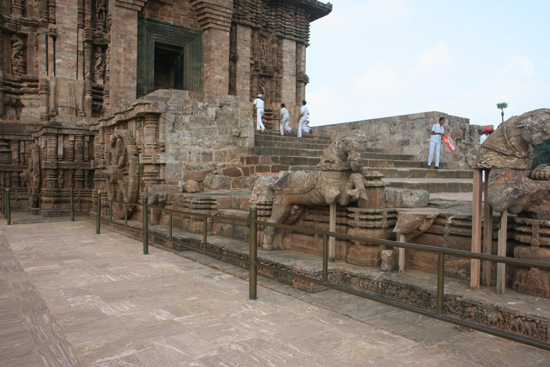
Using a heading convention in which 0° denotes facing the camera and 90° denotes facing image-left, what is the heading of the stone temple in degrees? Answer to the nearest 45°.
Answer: approximately 315°
